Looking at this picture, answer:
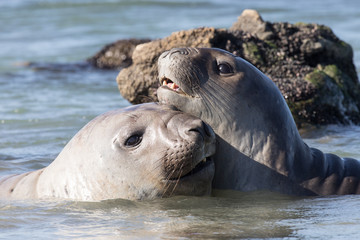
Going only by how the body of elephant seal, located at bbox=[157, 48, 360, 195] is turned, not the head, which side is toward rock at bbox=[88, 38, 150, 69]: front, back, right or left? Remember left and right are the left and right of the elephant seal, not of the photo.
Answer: right

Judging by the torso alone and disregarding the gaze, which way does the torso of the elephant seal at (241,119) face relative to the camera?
to the viewer's left

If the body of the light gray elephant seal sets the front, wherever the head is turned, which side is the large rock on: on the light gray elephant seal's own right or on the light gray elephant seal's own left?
on the light gray elephant seal's own left

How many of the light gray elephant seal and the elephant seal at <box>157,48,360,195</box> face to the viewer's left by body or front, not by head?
1

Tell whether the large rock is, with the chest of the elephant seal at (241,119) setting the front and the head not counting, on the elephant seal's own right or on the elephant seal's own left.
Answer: on the elephant seal's own right

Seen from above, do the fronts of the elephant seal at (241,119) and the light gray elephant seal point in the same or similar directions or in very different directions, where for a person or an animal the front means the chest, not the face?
very different directions

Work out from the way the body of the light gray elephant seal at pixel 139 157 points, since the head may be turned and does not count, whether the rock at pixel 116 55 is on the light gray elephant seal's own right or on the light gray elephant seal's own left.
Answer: on the light gray elephant seal's own left

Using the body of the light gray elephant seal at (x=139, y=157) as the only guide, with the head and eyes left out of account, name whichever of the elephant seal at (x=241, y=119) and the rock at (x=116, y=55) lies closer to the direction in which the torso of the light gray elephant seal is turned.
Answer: the elephant seal

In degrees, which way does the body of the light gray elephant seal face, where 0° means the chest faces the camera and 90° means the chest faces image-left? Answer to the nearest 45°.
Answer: approximately 270°

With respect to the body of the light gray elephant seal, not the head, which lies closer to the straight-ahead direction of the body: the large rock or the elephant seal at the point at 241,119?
the elephant seal
